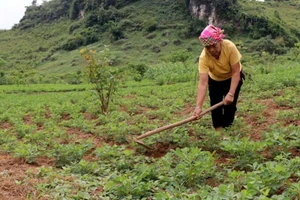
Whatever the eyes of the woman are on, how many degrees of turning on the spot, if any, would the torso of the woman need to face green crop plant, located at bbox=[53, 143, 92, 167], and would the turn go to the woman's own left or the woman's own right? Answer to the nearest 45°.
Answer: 0° — they already face it

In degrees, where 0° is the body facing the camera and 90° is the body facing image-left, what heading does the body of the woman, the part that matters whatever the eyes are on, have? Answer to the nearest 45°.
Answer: approximately 45°

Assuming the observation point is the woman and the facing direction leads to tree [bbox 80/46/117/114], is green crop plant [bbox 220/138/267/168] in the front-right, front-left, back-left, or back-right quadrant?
back-left

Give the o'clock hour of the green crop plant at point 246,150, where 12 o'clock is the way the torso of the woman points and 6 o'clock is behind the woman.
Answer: The green crop plant is roughly at 10 o'clock from the woman.

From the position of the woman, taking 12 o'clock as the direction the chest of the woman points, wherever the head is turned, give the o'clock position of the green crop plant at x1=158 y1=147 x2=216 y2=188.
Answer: The green crop plant is roughly at 11 o'clock from the woman.

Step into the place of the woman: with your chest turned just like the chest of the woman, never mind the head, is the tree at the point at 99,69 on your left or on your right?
on your right

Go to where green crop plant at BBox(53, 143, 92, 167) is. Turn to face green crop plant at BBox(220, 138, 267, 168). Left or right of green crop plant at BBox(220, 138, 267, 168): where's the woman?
left
